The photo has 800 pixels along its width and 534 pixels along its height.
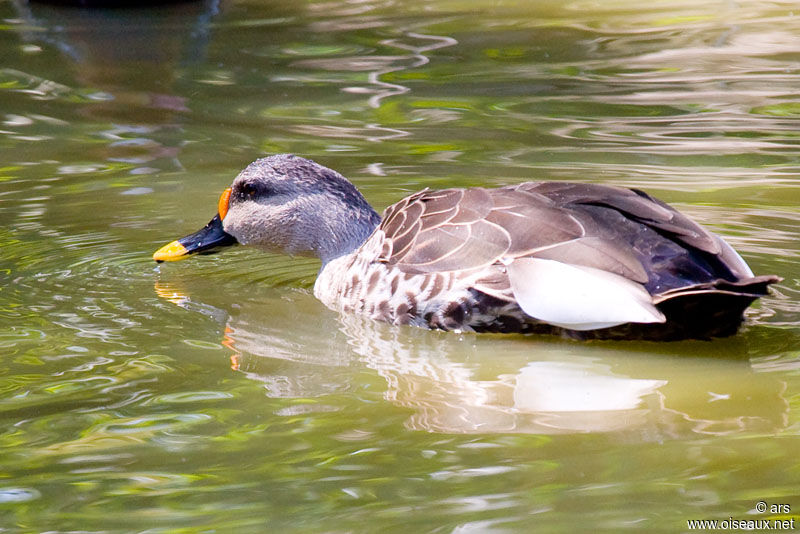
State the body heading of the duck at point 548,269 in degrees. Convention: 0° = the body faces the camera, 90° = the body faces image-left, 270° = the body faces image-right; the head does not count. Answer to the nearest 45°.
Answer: approximately 90°
